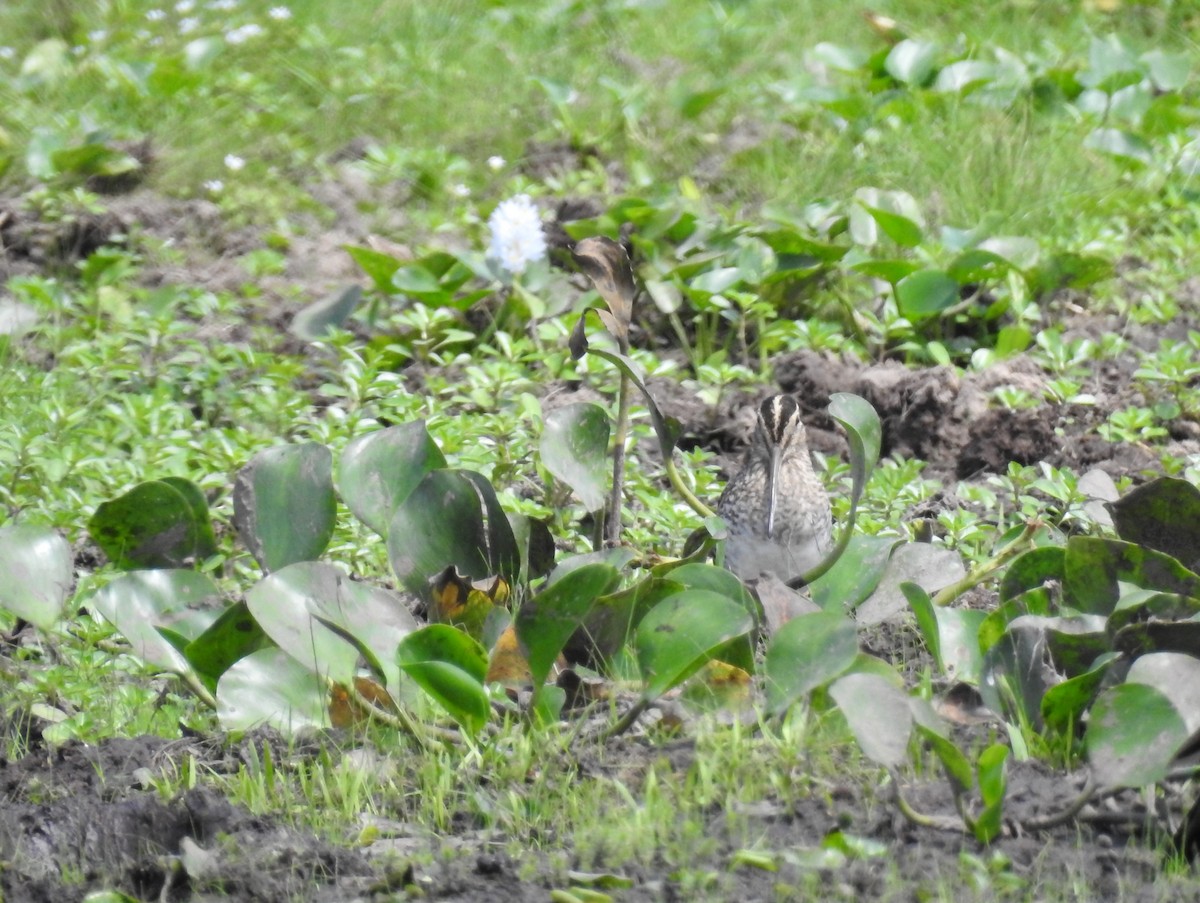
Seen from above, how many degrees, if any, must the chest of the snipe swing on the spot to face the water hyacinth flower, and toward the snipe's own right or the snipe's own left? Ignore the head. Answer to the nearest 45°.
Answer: approximately 135° to the snipe's own right

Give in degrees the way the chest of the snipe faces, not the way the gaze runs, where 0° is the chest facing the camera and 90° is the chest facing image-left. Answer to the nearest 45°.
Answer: approximately 0°
